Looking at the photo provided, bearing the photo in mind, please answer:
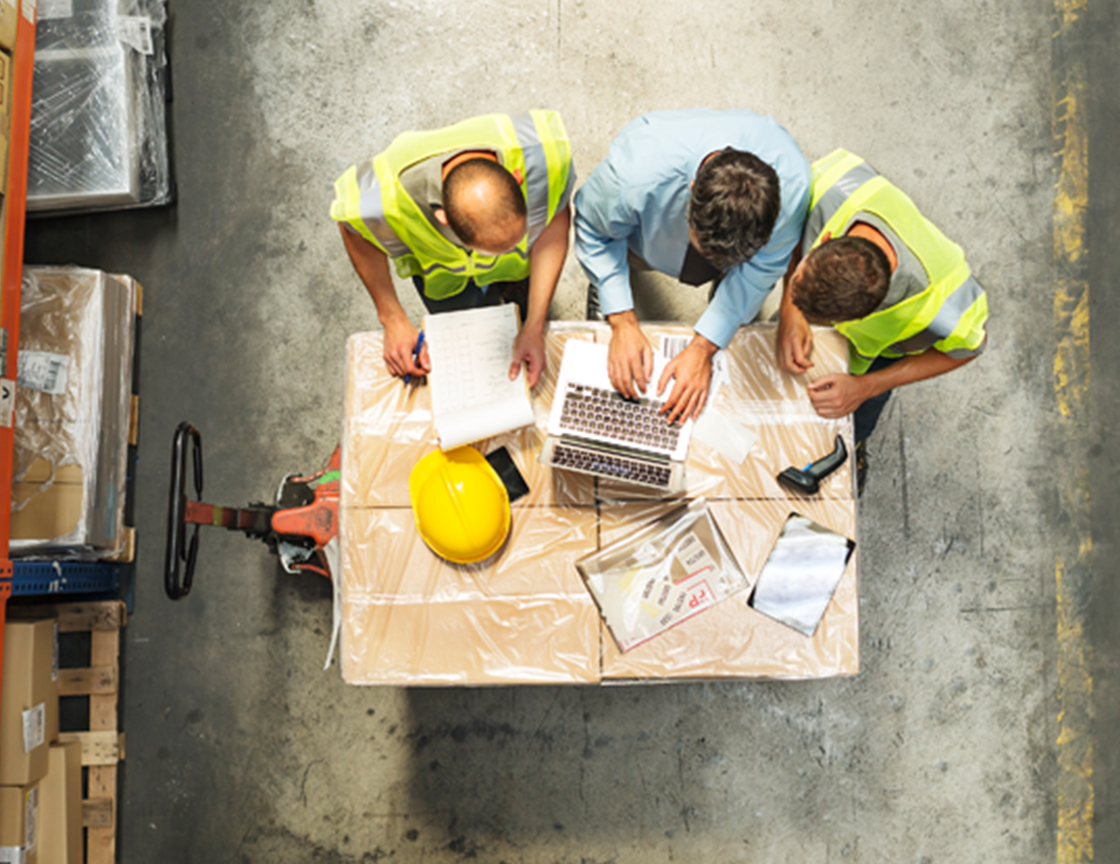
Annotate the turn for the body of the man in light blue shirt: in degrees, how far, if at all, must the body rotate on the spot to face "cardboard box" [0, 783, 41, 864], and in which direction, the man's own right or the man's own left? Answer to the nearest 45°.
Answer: approximately 90° to the man's own right
